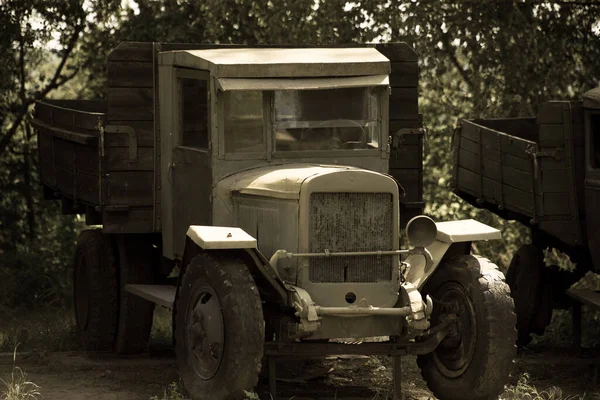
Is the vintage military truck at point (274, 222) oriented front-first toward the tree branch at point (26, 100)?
no

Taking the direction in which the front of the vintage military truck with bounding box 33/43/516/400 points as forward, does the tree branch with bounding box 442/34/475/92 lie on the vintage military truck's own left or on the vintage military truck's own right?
on the vintage military truck's own left

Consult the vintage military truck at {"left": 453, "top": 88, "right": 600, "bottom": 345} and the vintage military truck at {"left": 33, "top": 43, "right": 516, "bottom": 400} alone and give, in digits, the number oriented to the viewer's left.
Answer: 0

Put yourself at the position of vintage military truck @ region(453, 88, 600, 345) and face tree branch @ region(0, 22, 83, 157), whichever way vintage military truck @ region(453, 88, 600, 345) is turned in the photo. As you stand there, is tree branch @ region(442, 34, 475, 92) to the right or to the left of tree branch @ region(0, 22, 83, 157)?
right

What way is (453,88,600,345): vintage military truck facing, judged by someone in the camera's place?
facing the viewer and to the right of the viewer

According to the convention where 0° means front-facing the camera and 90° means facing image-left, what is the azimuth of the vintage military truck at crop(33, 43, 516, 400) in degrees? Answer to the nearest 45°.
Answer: approximately 315°

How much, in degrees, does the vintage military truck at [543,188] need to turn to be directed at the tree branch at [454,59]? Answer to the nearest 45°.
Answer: approximately 135° to its left

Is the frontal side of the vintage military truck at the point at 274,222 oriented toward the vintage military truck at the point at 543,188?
no
